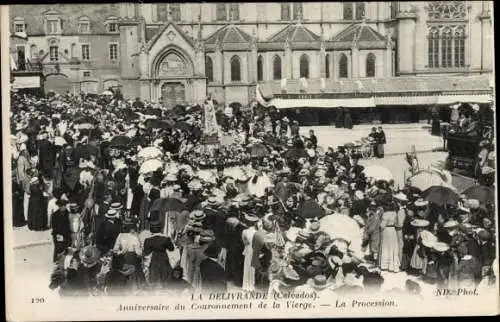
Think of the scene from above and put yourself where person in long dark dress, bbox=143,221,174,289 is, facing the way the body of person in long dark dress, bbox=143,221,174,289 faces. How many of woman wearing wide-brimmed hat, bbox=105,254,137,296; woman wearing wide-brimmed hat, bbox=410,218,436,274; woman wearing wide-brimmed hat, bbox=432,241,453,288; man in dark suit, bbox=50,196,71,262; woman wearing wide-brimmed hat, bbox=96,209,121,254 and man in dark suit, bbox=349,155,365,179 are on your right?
3

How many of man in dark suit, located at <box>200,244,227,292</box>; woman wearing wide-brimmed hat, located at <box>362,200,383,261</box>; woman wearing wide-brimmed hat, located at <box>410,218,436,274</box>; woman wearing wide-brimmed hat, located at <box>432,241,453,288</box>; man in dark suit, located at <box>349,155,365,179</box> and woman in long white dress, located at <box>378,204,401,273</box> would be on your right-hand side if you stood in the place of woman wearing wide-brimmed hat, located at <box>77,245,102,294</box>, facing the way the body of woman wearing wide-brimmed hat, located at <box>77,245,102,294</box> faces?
6

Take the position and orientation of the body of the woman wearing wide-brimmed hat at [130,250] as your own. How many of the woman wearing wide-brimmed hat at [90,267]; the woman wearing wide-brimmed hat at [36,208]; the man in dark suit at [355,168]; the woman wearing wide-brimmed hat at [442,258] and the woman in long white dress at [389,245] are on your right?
3

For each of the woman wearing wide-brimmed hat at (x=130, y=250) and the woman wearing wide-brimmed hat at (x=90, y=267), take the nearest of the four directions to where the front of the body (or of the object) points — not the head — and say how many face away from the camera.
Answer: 2

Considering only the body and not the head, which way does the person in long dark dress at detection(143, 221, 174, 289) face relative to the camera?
away from the camera

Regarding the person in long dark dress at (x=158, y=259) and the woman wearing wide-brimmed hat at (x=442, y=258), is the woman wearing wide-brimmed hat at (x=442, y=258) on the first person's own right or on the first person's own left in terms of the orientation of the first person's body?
on the first person's own right

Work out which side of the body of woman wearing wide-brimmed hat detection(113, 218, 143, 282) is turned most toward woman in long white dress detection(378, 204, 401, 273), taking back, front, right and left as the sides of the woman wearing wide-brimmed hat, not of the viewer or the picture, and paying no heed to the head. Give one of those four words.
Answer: right

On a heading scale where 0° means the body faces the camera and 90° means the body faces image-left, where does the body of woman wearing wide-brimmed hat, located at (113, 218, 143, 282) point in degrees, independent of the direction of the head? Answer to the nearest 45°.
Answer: approximately 180°

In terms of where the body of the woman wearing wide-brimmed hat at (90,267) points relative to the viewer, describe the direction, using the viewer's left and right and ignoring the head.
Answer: facing away from the viewer

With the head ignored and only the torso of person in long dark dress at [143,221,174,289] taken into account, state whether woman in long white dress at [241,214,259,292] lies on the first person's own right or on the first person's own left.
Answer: on the first person's own right

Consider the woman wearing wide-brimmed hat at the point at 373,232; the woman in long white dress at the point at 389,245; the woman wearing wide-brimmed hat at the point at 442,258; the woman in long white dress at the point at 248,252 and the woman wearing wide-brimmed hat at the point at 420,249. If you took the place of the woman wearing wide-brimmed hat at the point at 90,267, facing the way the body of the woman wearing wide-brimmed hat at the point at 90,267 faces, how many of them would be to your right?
5

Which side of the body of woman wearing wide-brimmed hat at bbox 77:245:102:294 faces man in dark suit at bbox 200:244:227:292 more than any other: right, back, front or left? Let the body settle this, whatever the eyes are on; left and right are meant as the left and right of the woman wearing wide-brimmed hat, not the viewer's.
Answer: right

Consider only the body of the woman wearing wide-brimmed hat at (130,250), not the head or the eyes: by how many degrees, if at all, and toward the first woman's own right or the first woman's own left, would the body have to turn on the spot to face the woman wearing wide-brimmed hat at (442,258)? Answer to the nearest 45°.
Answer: approximately 90° to the first woman's own right

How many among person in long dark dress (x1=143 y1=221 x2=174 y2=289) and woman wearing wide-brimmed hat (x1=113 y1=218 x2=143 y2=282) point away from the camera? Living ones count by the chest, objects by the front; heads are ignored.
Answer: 2

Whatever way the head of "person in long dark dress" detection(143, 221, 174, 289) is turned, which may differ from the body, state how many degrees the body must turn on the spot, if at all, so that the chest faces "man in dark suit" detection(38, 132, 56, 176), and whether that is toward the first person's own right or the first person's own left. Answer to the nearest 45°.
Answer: approximately 45° to the first person's own left
